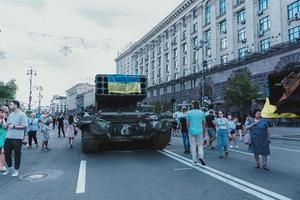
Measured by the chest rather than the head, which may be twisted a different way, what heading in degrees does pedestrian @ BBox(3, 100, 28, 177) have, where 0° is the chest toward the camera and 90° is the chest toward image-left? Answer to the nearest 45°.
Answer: approximately 45°

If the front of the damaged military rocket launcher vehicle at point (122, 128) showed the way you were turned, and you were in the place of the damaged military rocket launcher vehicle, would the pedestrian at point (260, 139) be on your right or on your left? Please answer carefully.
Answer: on your left

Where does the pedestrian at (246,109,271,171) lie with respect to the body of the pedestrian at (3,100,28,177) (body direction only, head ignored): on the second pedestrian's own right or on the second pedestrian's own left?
on the second pedestrian's own left

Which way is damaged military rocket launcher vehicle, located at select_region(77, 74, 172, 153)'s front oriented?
toward the camera

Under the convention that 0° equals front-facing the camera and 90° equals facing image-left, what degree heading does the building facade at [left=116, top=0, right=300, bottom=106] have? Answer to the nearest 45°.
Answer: approximately 45°
